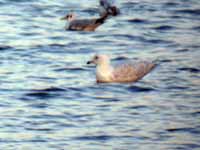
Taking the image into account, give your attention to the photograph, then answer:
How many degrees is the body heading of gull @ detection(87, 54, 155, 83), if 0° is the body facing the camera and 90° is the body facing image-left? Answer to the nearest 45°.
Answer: approximately 90°

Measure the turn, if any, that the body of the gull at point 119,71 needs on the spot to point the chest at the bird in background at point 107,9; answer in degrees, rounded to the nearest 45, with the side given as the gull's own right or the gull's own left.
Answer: approximately 90° to the gull's own right

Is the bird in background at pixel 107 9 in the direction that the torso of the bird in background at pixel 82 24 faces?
no

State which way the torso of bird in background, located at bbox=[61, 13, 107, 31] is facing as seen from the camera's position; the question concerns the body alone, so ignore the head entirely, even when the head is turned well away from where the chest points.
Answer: to the viewer's left

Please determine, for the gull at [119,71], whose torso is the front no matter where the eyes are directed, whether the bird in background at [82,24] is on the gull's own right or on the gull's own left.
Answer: on the gull's own right

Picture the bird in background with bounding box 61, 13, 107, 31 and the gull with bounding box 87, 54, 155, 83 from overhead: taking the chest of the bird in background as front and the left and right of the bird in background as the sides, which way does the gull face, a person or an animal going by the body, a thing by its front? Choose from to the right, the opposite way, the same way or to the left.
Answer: the same way

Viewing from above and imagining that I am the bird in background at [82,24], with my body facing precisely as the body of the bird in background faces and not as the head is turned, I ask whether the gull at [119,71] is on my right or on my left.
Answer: on my left

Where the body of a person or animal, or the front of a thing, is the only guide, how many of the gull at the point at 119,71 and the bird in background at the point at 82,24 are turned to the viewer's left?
2
